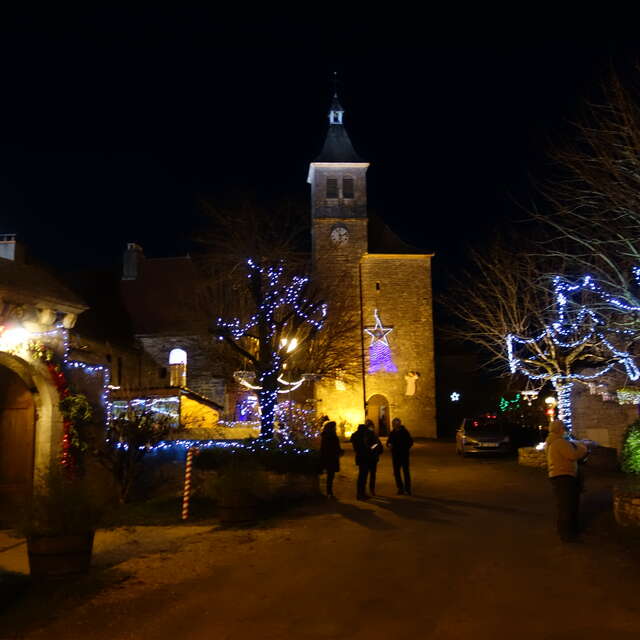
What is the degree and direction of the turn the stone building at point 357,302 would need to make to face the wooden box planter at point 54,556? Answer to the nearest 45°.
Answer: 0° — it already faces it

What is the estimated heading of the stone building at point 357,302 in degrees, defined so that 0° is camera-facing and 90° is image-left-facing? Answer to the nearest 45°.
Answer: approximately 0°

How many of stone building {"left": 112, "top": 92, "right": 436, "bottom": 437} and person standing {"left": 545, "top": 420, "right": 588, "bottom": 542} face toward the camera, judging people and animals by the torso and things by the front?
1

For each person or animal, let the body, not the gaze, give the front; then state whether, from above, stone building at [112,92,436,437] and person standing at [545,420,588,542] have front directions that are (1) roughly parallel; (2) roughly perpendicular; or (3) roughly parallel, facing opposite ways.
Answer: roughly perpendicular

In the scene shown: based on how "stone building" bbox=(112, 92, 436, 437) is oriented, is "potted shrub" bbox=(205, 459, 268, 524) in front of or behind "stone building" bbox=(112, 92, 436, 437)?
in front
